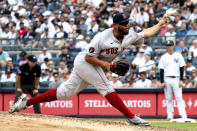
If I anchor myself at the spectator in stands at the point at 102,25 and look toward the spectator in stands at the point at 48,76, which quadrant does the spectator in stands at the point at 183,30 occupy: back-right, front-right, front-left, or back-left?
back-left

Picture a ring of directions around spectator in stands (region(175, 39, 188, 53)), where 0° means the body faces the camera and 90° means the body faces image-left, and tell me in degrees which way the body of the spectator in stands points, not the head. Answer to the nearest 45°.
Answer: approximately 0°

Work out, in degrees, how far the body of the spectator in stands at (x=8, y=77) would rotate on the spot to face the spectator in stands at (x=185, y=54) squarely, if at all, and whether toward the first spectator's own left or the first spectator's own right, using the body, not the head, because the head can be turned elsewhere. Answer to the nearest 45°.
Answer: approximately 90° to the first spectator's own left

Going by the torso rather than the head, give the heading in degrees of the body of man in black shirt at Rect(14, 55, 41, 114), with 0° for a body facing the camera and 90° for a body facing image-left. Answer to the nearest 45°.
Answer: approximately 315°

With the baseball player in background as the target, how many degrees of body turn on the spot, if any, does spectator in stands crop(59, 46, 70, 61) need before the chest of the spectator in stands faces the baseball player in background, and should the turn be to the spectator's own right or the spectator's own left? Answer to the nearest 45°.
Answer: approximately 45° to the spectator's own left

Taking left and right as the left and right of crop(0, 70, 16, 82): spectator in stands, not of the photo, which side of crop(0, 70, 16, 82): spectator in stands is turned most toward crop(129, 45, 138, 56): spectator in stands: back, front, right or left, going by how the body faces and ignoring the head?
left

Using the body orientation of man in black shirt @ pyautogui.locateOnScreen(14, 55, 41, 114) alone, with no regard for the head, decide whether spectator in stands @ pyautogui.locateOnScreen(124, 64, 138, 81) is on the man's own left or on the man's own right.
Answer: on the man's own left
